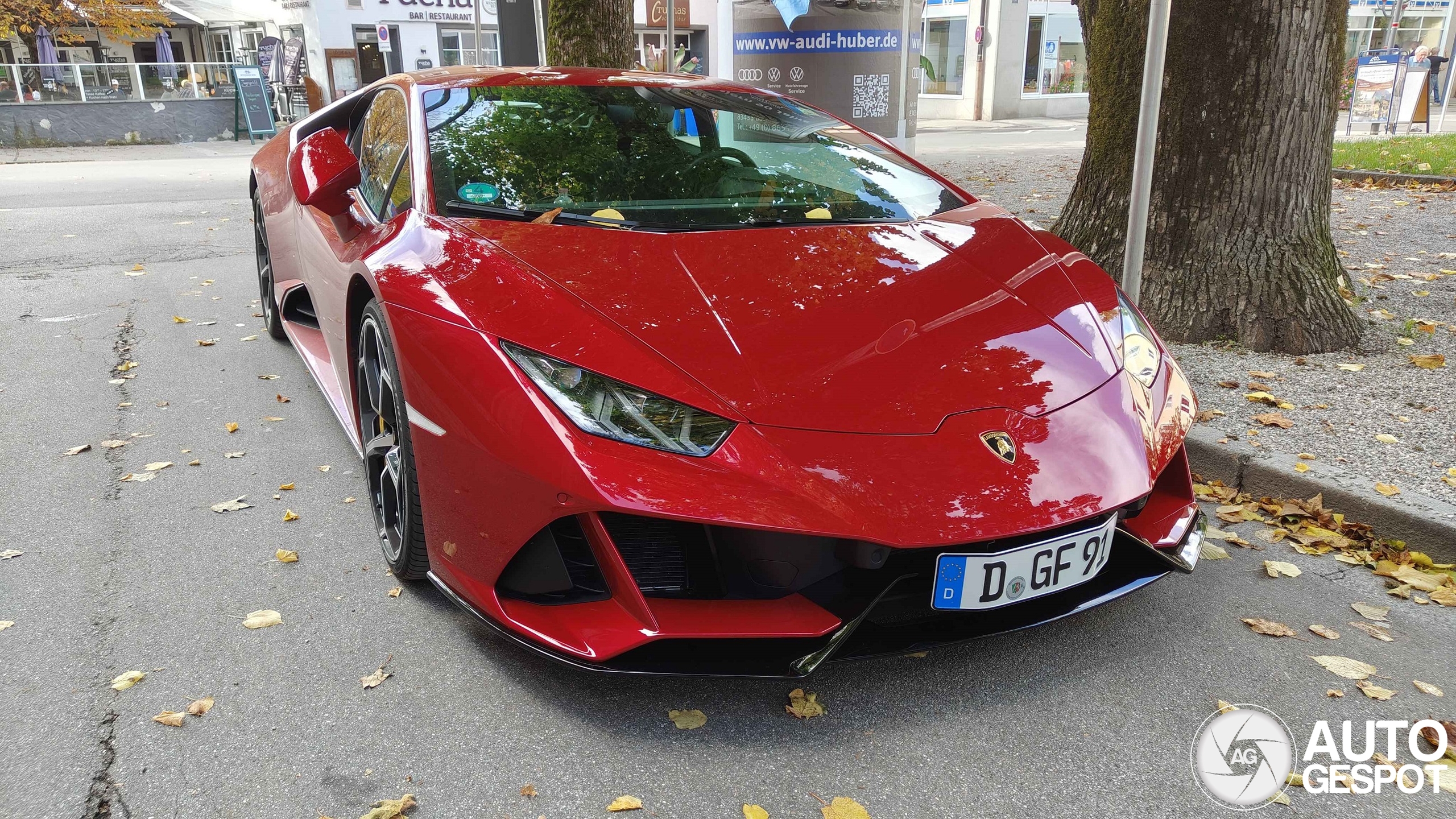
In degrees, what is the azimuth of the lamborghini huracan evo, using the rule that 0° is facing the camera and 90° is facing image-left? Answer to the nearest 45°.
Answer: approximately 315°

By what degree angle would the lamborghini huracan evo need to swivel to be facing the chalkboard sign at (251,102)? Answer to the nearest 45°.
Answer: approximately 180°

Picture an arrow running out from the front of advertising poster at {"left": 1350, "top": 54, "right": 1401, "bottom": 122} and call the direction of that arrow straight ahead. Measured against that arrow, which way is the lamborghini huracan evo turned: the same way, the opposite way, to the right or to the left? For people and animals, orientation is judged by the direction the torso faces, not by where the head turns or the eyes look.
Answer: to the left

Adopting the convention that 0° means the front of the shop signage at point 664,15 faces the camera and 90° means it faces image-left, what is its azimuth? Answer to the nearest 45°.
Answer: approximately 0°

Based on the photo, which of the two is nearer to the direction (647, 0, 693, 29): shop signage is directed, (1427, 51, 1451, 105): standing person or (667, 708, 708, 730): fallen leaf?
the fallen leaf
